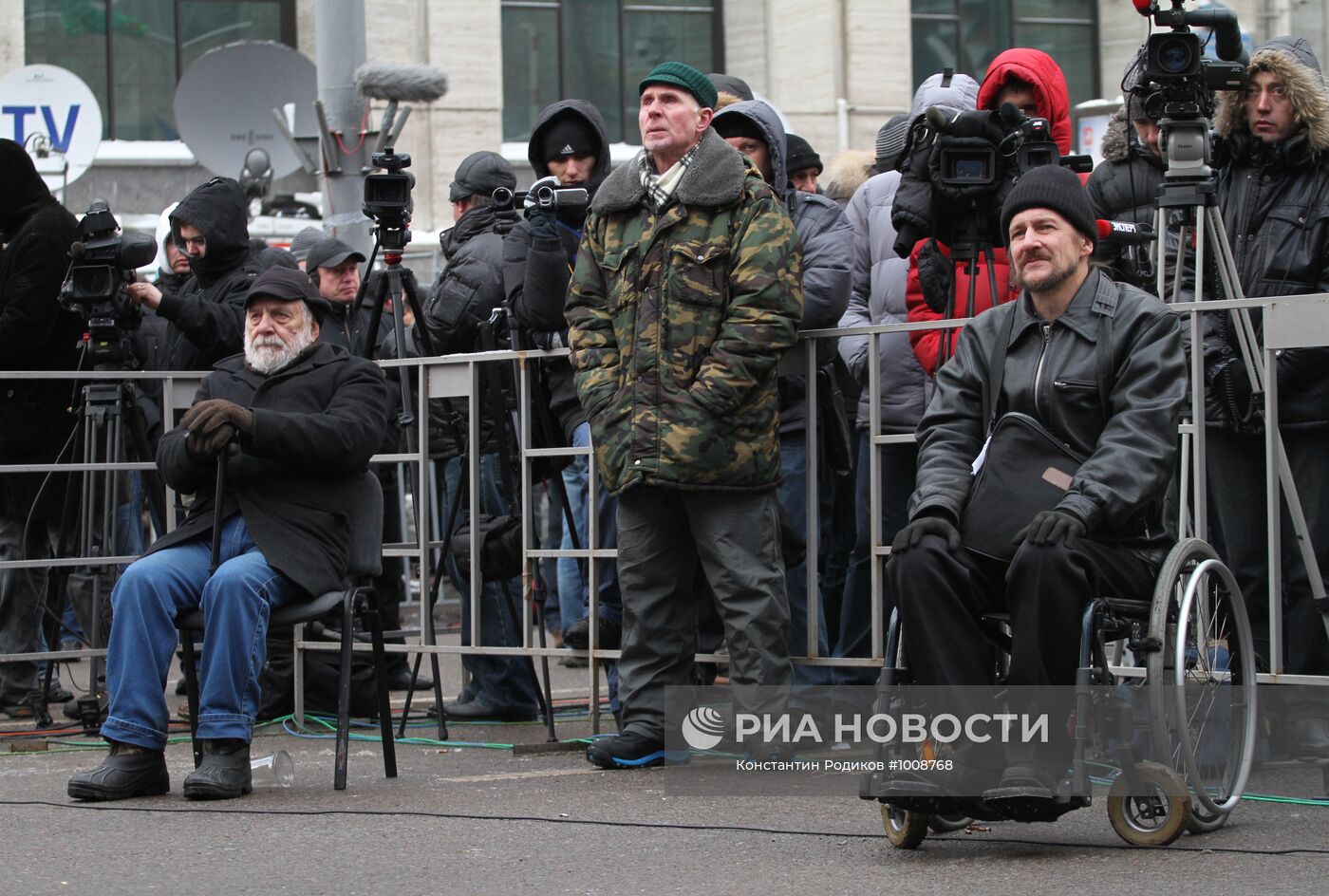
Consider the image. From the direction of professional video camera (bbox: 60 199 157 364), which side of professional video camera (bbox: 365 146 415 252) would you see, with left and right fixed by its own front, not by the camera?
right

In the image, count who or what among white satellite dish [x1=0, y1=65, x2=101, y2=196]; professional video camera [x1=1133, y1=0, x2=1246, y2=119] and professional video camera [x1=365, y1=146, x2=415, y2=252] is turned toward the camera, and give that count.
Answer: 3

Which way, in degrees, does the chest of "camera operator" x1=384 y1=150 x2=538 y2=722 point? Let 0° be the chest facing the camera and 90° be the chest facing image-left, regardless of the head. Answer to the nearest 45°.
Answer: approximately 90°

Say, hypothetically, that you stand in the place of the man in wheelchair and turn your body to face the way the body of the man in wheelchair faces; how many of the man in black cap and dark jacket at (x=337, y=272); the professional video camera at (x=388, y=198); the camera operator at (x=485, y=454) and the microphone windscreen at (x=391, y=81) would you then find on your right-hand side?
4

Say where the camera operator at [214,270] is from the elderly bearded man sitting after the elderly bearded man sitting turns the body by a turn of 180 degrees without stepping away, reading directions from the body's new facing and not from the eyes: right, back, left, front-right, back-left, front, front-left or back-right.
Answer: front-left

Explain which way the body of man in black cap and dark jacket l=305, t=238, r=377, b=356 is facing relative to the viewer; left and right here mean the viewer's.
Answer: facing the viewer and to the right of the viewer

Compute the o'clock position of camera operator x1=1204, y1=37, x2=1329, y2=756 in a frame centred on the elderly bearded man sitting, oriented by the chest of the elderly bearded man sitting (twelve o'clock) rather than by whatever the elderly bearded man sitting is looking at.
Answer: The camera operator is roughly at 8 o'clock from the elderly bearded man sitting.

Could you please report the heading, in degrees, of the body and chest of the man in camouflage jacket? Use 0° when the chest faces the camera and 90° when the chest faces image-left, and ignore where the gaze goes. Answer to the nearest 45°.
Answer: approximately 45°

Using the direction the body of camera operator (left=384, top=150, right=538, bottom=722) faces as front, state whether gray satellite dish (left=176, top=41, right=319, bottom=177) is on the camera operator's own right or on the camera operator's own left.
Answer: on the camera operator's own right
